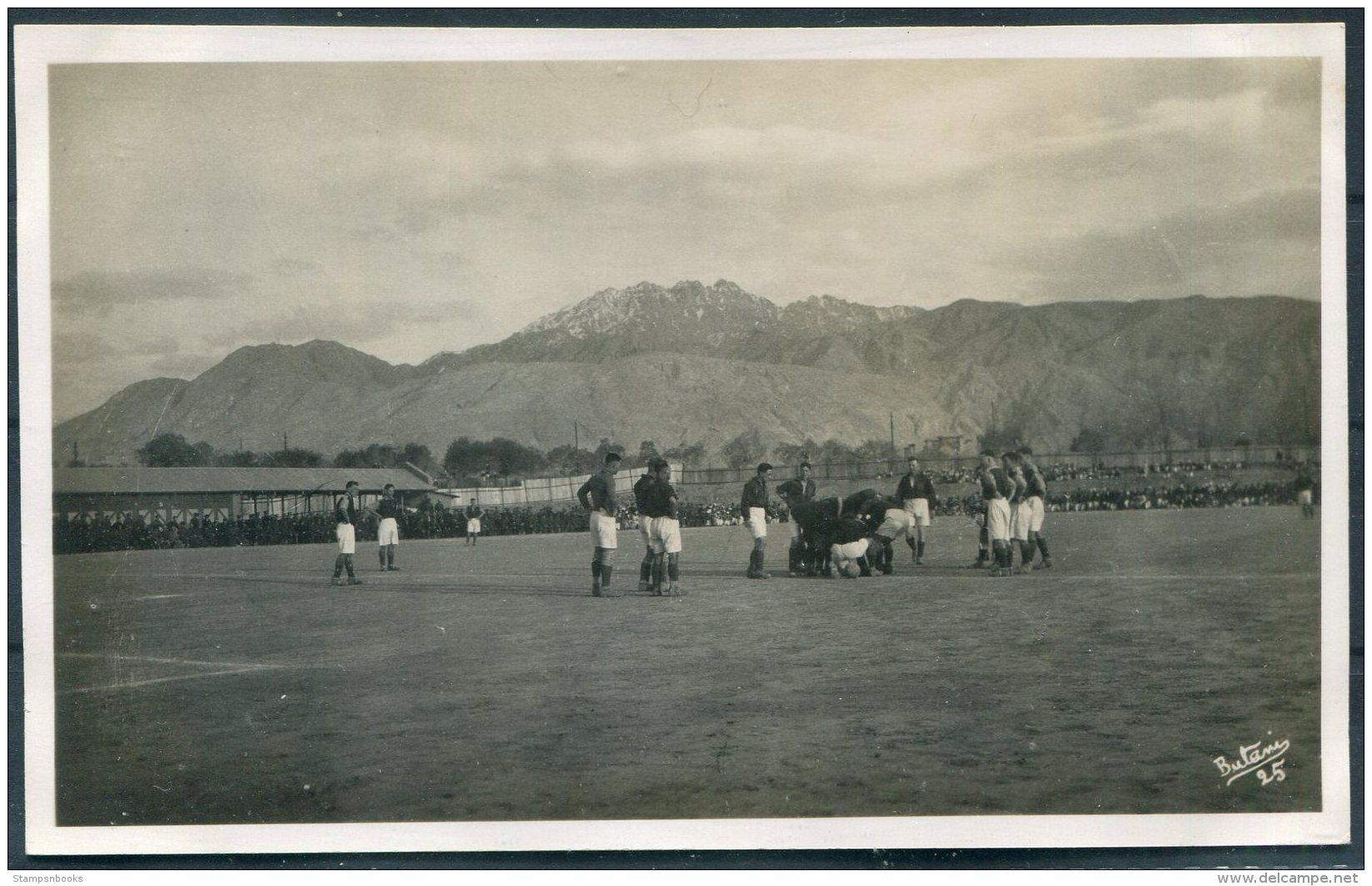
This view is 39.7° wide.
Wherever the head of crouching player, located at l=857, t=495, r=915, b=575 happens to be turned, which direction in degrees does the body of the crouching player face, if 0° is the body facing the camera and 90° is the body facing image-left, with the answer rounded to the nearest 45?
approximately 90°
